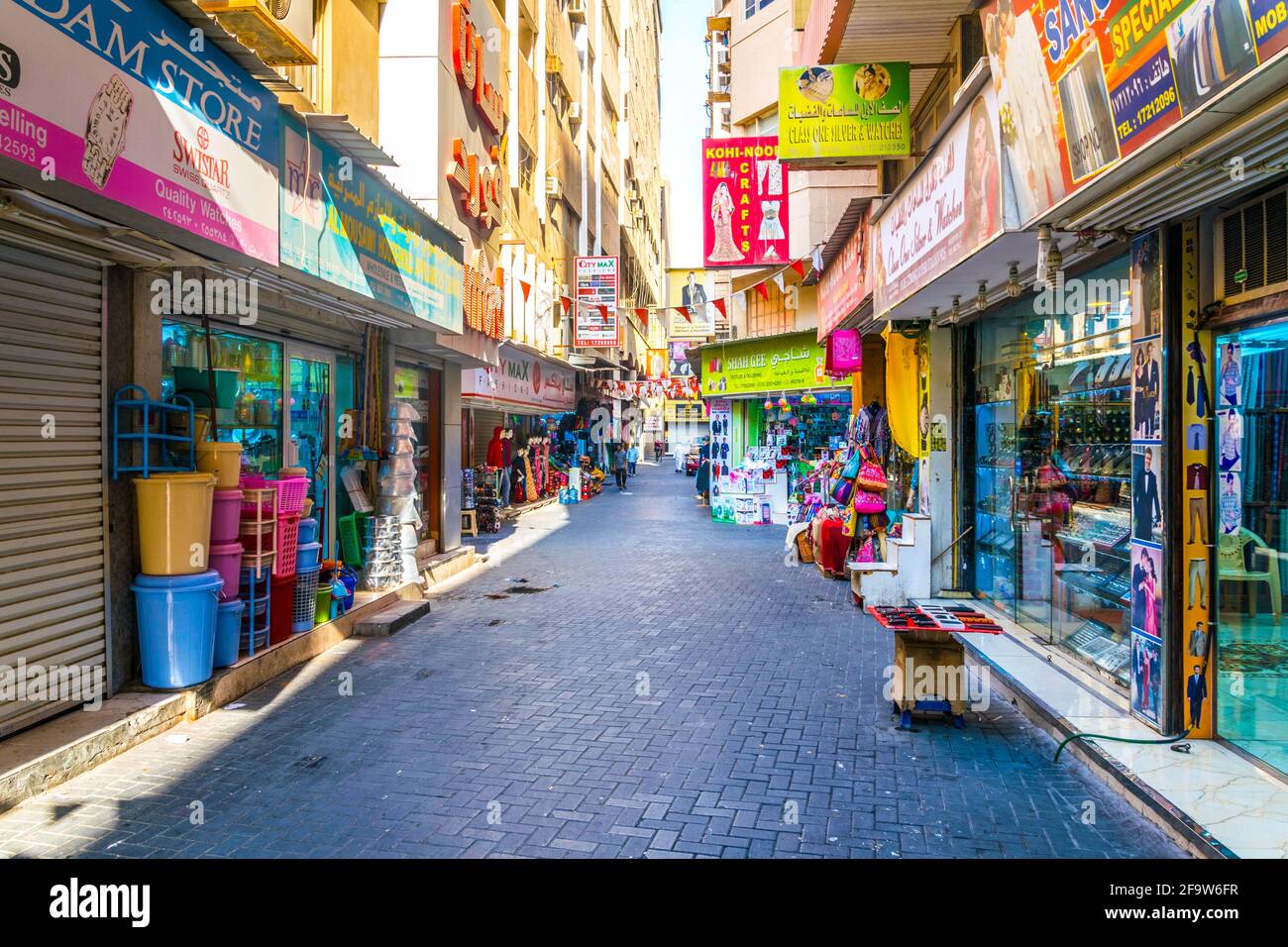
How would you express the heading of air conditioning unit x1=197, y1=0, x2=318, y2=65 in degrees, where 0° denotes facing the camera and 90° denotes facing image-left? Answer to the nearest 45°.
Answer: approximately 270°

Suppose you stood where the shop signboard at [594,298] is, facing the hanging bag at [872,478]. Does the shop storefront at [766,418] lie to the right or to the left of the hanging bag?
left

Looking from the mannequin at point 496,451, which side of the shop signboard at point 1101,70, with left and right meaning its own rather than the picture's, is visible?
right

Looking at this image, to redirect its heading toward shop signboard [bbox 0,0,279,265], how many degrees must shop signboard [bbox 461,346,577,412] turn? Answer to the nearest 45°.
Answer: approximately 45° to its right

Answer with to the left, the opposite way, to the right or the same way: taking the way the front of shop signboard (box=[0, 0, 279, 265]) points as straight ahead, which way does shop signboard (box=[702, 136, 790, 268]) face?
to the right

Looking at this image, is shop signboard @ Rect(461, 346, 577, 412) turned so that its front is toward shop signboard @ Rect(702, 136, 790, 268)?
yes

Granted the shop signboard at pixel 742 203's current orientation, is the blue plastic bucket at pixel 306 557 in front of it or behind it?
in front

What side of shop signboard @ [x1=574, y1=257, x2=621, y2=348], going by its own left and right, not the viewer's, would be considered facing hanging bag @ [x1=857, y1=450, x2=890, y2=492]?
front

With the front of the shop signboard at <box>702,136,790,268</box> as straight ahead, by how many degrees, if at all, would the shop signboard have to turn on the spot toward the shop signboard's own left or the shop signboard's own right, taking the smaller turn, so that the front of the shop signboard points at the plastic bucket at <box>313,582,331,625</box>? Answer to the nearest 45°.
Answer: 0° — it already faces it

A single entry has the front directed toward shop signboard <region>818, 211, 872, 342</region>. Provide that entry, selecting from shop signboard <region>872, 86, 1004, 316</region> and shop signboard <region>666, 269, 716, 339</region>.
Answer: shop signboard <region>666, 269, 716, 339</region>

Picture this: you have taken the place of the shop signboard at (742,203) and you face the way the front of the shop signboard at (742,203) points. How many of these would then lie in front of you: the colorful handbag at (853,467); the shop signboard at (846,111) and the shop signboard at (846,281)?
3

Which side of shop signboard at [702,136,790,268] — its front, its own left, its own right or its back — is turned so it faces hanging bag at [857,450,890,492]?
front
